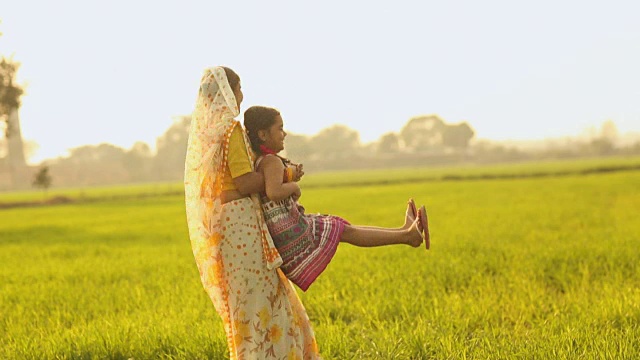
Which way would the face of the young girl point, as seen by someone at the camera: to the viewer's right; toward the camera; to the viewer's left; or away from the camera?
to the viewer's right

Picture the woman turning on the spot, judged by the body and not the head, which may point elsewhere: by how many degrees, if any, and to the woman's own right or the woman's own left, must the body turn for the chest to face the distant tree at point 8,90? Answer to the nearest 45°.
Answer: approximately 135° to the woman's own left

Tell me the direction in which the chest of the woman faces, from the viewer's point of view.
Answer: to the viewer's right

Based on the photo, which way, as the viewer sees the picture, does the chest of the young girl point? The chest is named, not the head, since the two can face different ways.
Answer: to the viewer's right
